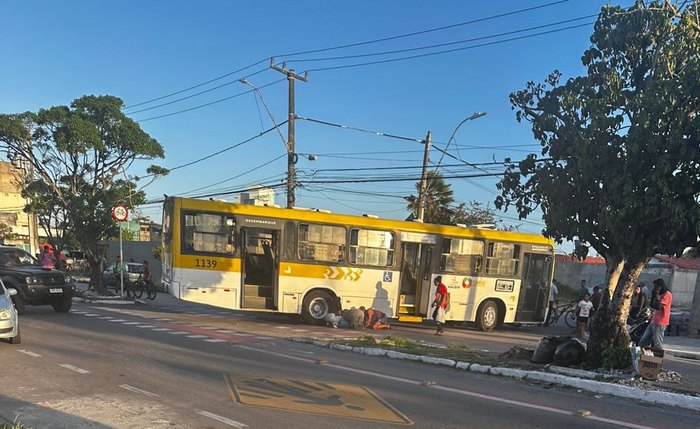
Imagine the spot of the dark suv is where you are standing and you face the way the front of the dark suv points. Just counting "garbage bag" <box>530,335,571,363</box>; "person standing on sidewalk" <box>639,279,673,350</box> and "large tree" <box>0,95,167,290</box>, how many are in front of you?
2

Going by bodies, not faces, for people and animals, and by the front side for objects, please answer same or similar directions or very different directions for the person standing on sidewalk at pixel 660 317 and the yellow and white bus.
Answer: very different directions

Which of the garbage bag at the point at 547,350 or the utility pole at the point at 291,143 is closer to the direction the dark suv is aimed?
the garbage bag

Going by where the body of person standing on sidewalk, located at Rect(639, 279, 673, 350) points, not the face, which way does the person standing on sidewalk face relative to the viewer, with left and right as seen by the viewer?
facing to the left of the viewer

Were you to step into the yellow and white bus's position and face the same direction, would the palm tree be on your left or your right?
on your left

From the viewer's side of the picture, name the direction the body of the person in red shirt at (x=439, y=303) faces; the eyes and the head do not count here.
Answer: to the viewer's left

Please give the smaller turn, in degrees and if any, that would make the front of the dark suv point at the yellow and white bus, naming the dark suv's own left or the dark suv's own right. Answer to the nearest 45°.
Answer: approximately 45° to the dark suv's own left

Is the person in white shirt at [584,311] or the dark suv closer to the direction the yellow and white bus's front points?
the person in white shirt

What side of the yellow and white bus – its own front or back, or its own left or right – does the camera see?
right

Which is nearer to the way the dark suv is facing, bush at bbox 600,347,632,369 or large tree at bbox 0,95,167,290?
the bush
